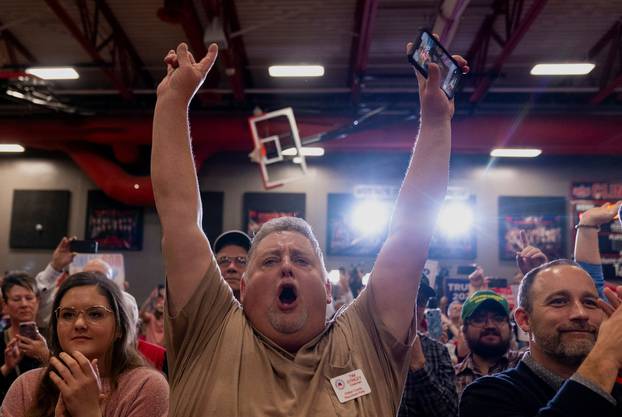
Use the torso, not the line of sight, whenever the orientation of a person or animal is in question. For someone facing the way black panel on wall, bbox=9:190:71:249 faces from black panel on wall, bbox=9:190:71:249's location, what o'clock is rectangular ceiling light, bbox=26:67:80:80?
The rectangular ceiling light is roughly at 12 o'clock from the black panel on wall.

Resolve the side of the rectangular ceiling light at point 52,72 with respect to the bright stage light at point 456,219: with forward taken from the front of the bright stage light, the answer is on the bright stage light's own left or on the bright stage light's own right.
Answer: on the bright stage light's own right

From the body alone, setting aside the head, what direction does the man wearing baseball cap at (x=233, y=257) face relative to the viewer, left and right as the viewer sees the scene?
facing the viewer

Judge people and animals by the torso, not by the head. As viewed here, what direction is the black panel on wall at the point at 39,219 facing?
toward the camera

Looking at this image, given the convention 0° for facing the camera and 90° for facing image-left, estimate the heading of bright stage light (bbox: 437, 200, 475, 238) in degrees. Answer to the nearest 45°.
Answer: approximately 0°

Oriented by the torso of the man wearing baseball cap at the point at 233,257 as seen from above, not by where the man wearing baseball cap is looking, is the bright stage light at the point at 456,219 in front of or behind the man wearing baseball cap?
behind

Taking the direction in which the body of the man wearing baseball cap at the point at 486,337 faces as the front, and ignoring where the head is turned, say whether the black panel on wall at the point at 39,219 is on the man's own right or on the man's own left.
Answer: on the man's own right

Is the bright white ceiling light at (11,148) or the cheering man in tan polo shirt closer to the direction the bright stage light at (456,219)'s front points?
the cheering man in tan polo shirt

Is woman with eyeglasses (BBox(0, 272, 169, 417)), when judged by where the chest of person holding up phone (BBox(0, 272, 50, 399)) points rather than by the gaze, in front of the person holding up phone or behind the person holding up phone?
in front

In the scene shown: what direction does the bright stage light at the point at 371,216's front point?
toward the camera
